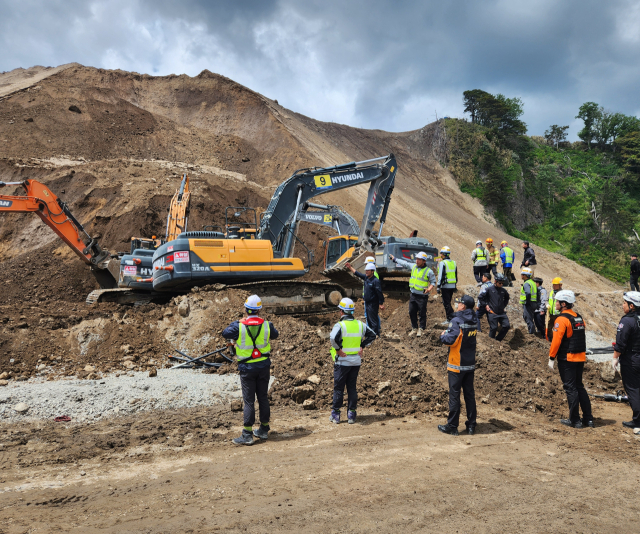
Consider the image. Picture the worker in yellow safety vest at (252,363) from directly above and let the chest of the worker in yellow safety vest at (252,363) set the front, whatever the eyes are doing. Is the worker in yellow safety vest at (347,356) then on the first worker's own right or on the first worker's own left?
on the first worker's own right

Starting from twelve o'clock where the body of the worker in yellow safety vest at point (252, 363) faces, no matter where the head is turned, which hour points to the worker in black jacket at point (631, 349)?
The worker in black jacket is roughly at 3 o'clock from the worker in yellow safety vest.

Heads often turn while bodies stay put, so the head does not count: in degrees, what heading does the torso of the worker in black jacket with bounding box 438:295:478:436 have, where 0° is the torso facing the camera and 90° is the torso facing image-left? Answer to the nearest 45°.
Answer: approximately 135°

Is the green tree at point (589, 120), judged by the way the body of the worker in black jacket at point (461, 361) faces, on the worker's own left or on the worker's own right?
on the worker's own right

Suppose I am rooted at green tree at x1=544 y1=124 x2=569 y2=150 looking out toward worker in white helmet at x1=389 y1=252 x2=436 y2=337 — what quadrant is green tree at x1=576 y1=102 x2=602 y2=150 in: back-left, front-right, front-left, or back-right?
back-left

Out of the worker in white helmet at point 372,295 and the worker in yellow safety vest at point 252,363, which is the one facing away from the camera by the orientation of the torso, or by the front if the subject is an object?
the worker in yellow safety vest

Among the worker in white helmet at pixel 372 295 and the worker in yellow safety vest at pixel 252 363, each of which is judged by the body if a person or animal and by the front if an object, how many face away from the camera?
1

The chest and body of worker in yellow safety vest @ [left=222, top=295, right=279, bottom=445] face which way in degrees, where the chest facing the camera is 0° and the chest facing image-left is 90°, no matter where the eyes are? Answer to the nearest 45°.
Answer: approximately 180°

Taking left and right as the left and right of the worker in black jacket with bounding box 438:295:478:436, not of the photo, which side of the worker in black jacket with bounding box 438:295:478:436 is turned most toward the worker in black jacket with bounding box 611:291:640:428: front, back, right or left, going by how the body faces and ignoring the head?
right

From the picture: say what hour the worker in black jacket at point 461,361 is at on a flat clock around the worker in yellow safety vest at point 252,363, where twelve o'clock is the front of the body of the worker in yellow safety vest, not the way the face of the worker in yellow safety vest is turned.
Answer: The worker in black jacket is roughly at 3 o'clock from the worker in yellow safety vest.

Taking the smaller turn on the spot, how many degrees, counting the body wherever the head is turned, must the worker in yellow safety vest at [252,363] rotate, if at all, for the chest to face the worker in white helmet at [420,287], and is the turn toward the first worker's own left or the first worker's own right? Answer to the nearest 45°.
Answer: approximately 45° to the first worker's own right

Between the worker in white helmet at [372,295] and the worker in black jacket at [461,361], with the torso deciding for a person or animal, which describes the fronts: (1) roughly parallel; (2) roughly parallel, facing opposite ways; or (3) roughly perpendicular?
roughly perpendicular

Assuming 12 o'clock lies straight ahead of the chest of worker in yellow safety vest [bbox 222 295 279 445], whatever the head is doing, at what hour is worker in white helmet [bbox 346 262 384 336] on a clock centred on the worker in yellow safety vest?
The worker in white helmet is roughly at 1 o'clock from the worker in yellow safety vest.

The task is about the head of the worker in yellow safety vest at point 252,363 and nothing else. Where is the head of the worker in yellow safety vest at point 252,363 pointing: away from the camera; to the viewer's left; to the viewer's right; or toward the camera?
away from the camera
